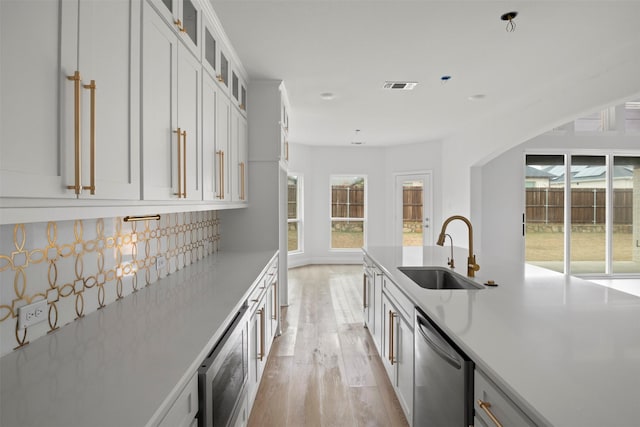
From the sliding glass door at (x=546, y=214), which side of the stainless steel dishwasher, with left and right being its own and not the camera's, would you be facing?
right

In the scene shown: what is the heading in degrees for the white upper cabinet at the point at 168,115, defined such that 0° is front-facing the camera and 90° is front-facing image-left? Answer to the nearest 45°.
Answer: approximately 315°

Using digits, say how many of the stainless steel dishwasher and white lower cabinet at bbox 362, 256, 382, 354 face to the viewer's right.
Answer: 0

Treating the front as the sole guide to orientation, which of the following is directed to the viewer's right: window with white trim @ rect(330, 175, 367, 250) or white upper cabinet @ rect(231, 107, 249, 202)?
the white upper cabinet

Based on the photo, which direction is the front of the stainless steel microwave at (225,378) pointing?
to the viewer's right

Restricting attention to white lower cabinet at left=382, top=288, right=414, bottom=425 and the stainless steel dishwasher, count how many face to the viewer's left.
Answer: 2

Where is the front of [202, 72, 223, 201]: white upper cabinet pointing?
to the viewer's right

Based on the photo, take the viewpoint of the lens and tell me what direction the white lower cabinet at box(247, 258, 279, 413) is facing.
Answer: facing to the right of the viewer

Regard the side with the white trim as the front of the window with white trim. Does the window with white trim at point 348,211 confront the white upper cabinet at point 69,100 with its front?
yes

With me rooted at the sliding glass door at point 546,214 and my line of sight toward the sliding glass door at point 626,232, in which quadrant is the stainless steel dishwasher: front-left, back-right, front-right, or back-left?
back-right

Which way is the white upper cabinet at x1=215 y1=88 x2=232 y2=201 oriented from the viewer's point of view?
to the viewer's right

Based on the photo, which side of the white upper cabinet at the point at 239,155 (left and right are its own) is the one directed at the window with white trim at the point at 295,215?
left

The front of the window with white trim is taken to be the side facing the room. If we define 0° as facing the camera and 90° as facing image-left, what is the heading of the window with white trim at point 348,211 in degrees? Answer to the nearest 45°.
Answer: approximately 0°

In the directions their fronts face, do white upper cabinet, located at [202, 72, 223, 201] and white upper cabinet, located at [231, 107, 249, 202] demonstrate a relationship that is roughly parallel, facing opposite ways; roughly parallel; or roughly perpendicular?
roughly parallel

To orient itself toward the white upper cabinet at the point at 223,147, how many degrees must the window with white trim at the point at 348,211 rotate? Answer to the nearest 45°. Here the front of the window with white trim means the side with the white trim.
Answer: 0° — it already faces it

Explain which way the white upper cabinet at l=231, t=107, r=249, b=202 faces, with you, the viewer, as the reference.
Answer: facing to the right of the viewer

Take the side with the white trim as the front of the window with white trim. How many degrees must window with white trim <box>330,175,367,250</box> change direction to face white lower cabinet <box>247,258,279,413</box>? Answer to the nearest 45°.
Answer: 0° — it already faces it

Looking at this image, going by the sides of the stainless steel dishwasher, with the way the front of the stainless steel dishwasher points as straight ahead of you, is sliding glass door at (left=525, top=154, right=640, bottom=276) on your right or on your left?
on your right

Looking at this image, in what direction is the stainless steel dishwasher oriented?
to the viewer's left
